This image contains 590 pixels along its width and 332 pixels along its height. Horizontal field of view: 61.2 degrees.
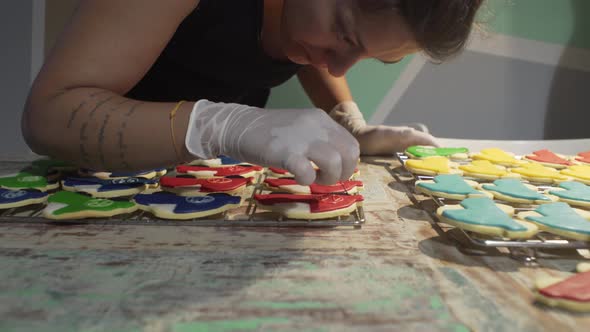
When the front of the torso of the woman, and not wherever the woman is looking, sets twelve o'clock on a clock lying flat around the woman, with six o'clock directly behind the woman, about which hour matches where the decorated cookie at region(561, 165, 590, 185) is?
The decorated cookie is roughly at 10 o'clock from the woman.

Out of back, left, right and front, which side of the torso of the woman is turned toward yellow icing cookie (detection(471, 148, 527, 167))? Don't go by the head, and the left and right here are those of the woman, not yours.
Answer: left

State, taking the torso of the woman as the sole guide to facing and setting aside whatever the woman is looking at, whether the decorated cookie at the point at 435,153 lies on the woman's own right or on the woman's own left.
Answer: on the woman's own left

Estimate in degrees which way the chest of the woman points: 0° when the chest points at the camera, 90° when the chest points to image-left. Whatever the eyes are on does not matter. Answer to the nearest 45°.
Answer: approximately 315°

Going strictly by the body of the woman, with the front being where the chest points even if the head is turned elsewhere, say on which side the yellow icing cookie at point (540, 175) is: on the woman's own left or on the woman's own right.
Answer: on the woman's own left
